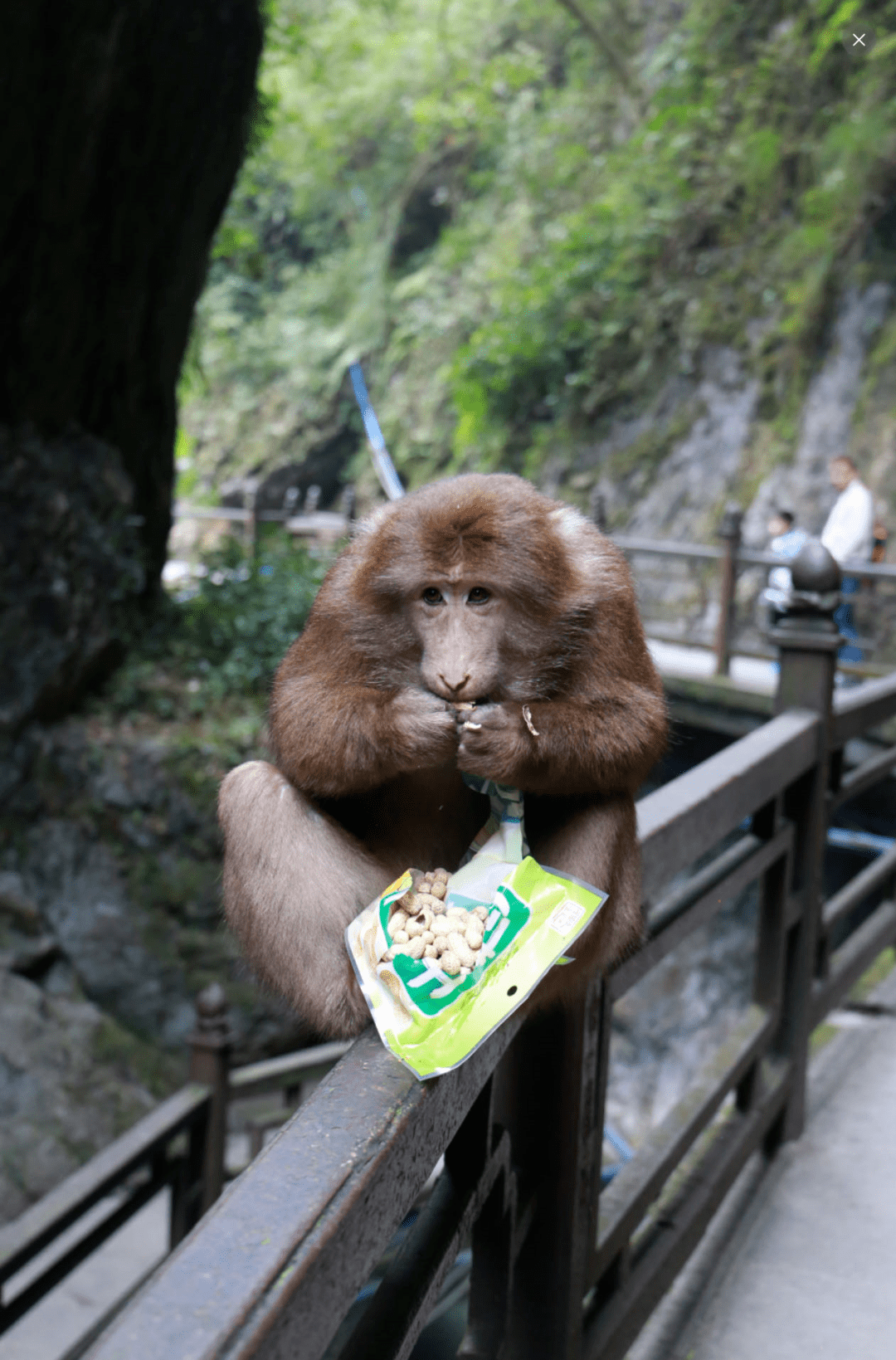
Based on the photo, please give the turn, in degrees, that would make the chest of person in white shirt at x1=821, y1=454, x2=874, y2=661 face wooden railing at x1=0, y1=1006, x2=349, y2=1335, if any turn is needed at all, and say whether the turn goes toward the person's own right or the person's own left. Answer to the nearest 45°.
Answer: approximately 90° to the person's own left

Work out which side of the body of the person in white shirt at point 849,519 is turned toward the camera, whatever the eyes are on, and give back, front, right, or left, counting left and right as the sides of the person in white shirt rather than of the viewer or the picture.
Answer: left

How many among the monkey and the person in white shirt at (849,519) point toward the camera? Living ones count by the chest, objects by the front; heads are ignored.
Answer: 1

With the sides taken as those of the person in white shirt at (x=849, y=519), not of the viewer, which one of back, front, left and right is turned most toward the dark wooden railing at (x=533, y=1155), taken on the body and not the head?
left

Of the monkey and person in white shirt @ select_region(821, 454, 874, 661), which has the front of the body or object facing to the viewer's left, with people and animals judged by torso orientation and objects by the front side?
the person in white shirt

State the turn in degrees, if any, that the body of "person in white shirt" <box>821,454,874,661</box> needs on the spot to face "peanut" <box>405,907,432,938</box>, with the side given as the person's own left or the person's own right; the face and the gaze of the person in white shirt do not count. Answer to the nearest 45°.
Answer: approximately 90° to the person's own left

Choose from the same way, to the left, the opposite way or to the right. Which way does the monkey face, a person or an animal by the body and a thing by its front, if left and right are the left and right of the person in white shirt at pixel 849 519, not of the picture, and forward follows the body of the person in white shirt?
to the left
